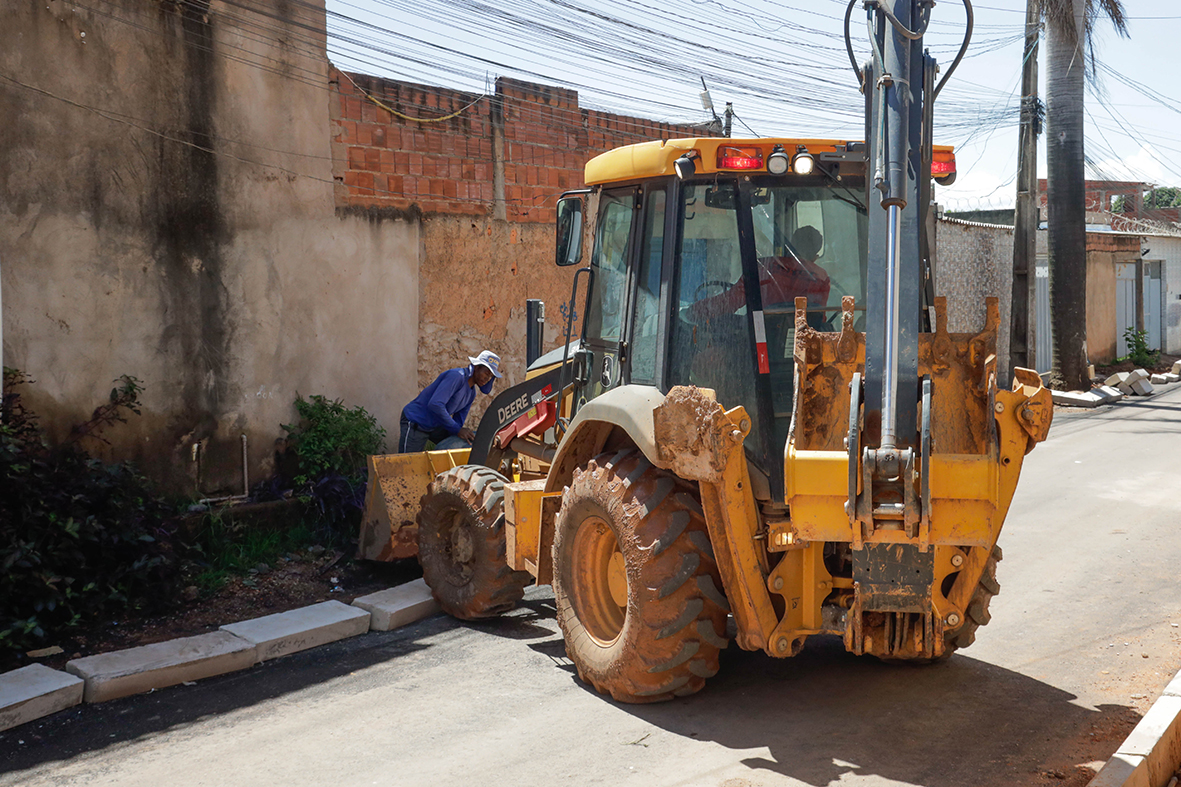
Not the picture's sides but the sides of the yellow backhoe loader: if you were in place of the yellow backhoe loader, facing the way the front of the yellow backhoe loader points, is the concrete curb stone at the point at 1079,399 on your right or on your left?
on your right

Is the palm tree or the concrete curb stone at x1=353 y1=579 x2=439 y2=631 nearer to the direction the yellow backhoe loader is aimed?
the concrete curb stone

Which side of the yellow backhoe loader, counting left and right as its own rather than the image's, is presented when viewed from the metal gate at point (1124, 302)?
right

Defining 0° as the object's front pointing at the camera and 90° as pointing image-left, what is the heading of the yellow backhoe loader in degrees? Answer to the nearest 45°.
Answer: approximately 135°

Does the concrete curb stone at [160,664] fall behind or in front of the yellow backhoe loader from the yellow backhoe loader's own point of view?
in front

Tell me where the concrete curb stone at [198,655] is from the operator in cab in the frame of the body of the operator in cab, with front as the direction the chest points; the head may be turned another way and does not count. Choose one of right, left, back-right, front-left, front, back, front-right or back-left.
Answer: front-left

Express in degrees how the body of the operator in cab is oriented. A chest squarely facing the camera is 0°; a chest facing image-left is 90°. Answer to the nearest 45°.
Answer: approximately 135°
